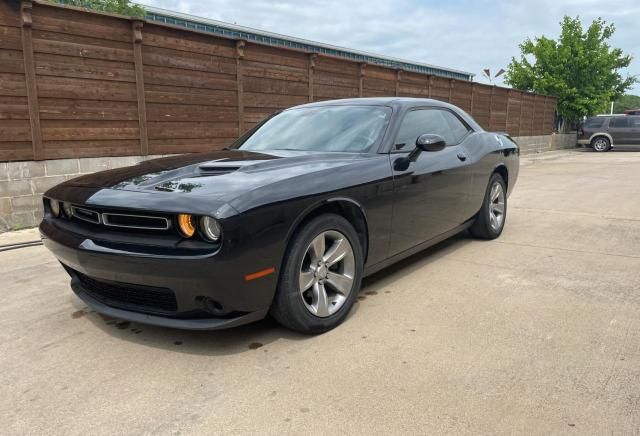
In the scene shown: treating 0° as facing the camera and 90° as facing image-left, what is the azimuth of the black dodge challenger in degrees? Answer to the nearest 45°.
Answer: approximately 45°

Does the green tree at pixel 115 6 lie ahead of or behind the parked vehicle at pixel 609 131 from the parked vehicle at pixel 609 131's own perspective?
behind

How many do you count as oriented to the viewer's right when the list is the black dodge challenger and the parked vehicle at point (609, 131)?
1

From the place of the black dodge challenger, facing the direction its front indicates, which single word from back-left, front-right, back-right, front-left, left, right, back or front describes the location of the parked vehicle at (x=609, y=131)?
back

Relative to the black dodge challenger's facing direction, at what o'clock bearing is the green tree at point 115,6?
The green tree is roughly at 4 o'clock from the black dodge challenger.

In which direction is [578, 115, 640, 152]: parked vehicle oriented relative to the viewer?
to the viewer's right
